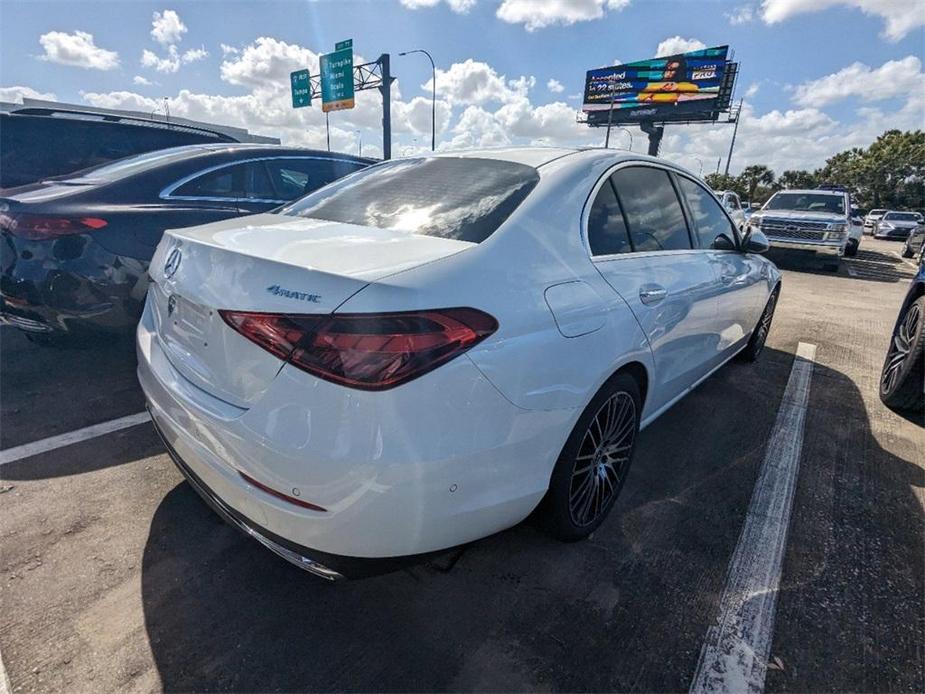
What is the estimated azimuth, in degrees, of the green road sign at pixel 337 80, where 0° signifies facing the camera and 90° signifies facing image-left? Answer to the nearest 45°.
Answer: approximately 45°

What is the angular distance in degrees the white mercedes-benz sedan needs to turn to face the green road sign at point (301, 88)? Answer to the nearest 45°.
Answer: approximately 45° to its left

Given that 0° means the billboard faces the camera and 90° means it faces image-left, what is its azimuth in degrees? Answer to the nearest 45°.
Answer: approximately 45°

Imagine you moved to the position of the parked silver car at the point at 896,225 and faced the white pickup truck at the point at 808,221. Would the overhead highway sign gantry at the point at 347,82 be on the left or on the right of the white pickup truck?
right

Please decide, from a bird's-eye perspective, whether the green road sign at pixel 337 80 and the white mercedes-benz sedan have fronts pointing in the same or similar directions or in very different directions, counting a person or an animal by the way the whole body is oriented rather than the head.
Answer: very different directions

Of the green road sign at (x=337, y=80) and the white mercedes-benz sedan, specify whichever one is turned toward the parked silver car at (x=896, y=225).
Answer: the white mercedes-benz sedan

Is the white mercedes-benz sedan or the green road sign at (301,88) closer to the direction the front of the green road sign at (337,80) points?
the white mercedes-benz sedan

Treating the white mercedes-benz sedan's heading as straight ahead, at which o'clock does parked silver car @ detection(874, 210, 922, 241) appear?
The parked silver car is roughly at 12 o'clock from the white mercedes-benz sedan.

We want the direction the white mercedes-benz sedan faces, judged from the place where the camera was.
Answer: facing away from the viewer and to the right of the viewer

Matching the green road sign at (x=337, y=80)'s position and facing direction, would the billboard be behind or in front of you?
behind

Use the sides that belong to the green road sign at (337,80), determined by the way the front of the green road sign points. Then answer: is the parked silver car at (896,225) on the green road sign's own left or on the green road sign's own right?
on the green road sign's own left

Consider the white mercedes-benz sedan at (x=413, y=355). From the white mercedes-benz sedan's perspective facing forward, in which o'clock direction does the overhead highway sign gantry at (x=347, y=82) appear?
The overhead highway sign gantry is roughly at 10 o'clock from the white mercedes-benz sedan.
